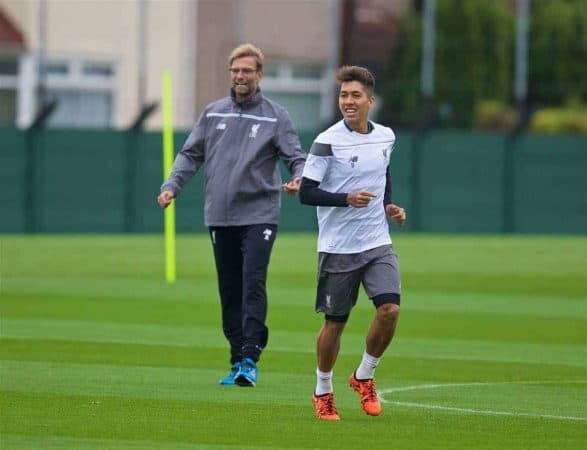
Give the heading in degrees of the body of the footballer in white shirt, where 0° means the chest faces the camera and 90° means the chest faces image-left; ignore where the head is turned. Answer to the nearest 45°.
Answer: approximately 315°

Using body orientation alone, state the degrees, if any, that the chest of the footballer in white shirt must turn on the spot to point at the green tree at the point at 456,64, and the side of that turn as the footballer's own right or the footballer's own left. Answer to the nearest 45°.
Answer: approximately 135° to the footballer's own left

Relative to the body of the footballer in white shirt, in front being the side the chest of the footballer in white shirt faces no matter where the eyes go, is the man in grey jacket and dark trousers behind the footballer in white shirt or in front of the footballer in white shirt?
behind

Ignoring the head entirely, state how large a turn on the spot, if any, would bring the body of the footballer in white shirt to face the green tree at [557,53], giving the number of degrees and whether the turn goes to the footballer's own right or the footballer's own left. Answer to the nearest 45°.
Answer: approximately 135° to the footballer's own left
